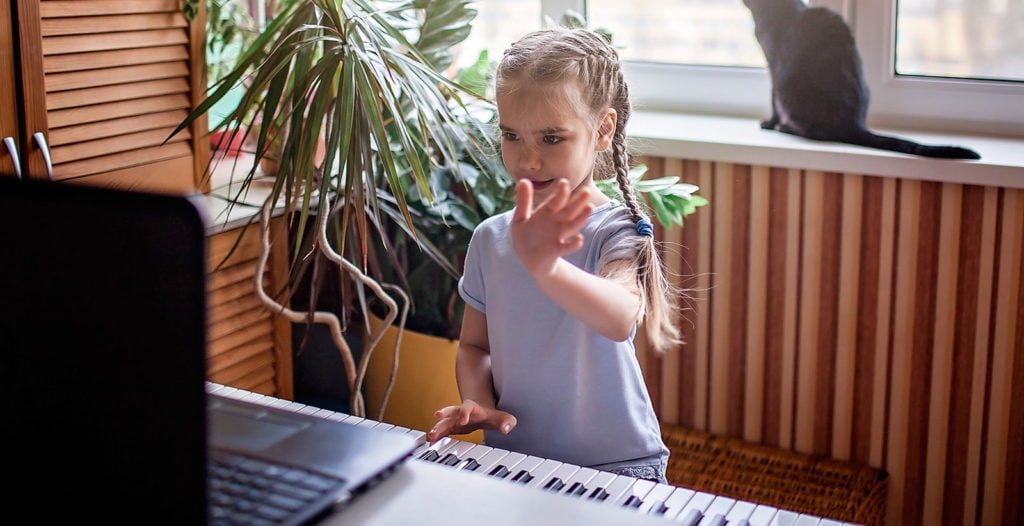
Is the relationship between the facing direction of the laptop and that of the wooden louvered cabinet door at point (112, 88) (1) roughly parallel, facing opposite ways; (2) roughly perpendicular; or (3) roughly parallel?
roughly perpendicular

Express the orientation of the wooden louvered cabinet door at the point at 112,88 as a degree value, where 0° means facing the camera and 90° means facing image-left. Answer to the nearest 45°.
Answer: approximately 315°

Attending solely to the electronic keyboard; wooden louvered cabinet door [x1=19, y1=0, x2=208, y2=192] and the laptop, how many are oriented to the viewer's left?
0

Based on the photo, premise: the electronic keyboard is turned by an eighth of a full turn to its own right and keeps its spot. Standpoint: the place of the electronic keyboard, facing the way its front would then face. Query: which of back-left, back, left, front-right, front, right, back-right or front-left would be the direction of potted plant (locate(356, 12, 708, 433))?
left

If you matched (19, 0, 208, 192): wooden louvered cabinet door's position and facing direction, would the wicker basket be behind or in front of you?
in front

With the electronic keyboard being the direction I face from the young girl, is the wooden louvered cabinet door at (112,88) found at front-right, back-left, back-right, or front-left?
back-right

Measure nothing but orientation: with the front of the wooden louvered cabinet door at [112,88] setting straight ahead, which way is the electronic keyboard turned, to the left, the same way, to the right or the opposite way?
to the left

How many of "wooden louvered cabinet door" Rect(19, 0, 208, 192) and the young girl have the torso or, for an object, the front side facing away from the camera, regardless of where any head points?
0

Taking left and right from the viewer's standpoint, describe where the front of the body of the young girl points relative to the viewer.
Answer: facing the viewer and to the left of the viewer

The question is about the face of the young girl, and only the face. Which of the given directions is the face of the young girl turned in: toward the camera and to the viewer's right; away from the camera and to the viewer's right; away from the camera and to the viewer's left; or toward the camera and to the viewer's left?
toward the camera and to the viewer's left

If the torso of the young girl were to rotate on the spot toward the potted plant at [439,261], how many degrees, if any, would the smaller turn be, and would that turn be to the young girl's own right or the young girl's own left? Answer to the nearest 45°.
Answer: approximately 135° to the young girl's own right

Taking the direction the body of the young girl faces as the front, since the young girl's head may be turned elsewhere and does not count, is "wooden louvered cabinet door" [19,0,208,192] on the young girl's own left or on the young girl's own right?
on the young girl's own right

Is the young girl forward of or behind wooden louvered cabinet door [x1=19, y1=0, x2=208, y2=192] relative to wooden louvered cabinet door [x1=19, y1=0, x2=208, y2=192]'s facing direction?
forward

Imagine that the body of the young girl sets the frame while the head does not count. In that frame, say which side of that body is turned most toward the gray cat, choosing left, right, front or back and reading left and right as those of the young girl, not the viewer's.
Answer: back

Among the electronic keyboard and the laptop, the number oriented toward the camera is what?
0

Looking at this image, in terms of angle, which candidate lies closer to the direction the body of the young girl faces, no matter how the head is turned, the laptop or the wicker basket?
the laptop

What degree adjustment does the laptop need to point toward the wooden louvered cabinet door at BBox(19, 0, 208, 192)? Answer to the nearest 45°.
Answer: approximately 45° to its left
